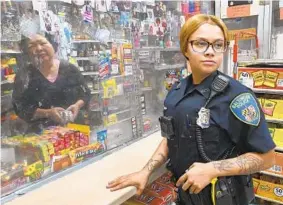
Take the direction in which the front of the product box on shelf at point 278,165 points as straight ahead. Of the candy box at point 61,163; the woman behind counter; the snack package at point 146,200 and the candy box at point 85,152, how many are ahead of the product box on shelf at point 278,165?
4

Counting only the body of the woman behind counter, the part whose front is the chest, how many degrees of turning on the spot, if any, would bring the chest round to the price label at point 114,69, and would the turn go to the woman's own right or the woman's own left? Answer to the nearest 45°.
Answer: approximately 135° to the woman's own left

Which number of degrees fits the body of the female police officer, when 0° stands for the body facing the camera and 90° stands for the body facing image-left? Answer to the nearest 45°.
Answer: approximately 45°

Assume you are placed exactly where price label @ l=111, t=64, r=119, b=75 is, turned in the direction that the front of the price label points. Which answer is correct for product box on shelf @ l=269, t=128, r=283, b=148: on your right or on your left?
on your left

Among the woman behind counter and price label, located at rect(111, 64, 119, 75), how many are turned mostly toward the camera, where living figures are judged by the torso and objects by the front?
2

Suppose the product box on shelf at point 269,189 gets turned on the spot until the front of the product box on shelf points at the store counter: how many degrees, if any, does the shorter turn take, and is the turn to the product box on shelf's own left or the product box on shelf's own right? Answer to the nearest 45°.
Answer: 0° — it already faces it

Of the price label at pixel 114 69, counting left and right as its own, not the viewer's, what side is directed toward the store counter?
front

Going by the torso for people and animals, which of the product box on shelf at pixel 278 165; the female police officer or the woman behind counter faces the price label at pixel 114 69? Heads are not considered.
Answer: the product box on shelf

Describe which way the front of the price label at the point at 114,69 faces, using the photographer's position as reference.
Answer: facing the viewer
